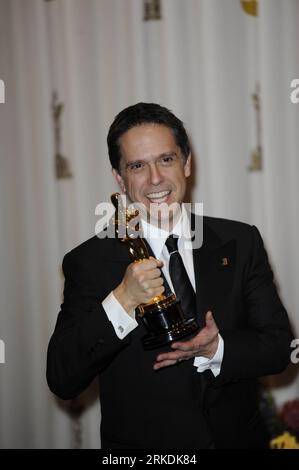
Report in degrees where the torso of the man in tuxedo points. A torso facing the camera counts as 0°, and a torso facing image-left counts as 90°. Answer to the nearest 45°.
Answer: approximately 0°
